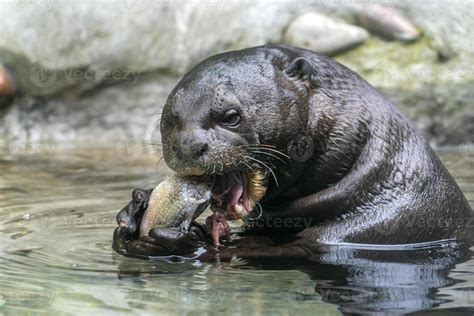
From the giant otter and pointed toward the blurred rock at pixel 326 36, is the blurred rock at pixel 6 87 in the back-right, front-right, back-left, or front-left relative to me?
front-left

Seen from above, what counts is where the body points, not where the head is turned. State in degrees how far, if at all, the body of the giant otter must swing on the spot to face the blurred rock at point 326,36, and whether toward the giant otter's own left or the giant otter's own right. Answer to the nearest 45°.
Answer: approximately 135° to the giant otter's own right

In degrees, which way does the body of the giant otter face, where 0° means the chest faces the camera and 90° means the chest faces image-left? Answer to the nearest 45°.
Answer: approximately 45°

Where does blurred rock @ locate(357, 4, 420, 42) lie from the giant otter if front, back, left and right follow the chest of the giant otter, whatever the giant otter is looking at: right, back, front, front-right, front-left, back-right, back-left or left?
back-right

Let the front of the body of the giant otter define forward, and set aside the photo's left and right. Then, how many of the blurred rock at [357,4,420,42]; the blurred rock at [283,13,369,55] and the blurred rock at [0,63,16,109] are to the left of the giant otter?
0

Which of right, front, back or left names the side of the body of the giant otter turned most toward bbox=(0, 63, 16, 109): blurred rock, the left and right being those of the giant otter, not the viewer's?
right
